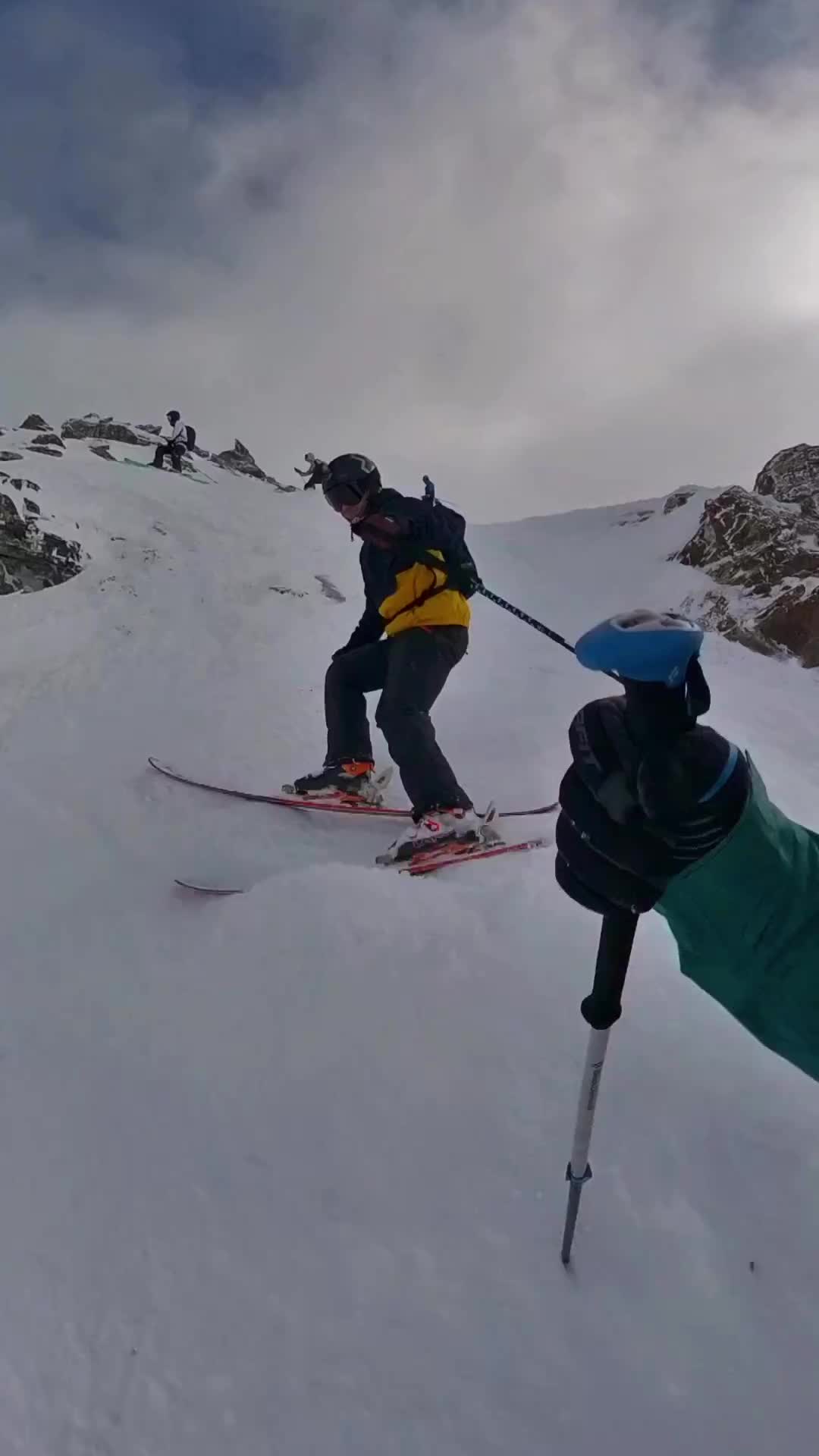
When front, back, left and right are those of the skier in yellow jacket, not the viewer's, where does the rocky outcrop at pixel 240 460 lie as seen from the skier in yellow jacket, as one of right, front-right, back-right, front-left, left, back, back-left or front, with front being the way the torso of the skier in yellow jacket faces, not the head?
back-right

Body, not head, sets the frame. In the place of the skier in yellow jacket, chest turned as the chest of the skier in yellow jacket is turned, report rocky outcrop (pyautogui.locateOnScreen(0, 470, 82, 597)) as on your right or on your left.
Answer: on your right

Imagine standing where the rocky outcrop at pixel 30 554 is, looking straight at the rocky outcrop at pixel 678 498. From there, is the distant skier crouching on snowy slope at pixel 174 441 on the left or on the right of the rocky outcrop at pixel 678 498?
left

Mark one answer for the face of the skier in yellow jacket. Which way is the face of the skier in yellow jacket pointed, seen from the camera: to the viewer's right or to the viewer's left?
to the viewer's left

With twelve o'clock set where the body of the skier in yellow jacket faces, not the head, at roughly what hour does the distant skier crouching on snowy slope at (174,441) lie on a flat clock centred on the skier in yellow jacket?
The distant skier crouching on snowy slope is roughly at 4 o'clock from the skier in yellow jacket.

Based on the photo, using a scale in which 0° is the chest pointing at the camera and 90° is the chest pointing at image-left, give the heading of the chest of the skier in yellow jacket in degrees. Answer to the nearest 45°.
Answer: approximately 45°
